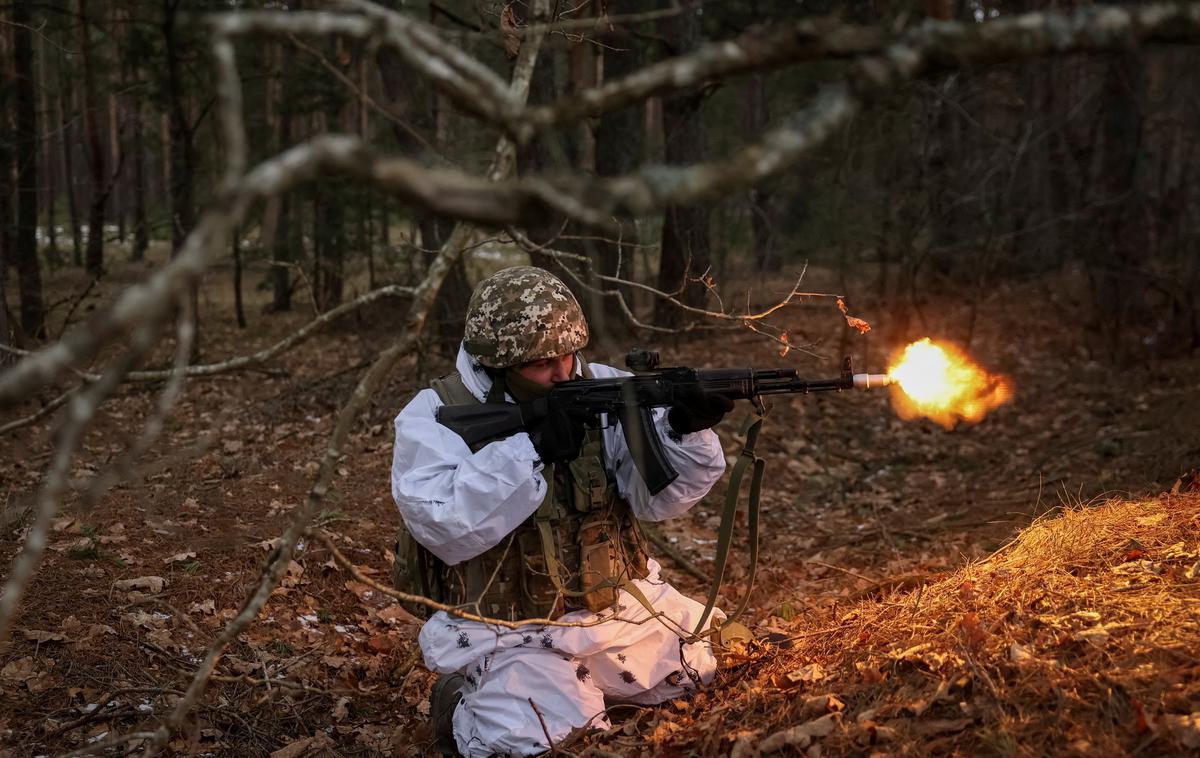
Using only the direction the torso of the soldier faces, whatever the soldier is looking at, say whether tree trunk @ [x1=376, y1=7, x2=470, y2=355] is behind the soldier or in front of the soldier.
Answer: behind

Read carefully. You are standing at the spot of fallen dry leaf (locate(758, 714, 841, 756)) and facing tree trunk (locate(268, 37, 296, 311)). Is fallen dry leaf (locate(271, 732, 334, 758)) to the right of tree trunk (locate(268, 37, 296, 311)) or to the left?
left

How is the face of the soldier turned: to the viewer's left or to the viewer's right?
to the viewer's right

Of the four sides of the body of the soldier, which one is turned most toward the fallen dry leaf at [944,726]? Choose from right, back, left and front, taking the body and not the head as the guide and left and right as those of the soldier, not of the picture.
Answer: front

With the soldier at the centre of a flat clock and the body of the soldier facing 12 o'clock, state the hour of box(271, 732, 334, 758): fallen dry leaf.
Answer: The fallen dry leaf is roughly at 4 o'clock from the soldier.

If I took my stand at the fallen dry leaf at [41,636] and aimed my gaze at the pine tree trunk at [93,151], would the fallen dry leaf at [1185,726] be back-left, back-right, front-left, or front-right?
back-right

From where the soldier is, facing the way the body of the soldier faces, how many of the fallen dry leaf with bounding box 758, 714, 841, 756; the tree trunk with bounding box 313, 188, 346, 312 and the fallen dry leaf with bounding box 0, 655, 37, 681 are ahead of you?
1

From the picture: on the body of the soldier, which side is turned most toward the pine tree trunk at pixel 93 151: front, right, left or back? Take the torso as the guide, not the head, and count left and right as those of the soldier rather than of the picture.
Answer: back

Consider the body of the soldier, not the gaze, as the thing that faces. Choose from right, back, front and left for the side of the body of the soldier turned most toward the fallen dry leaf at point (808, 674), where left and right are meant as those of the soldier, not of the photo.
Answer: front

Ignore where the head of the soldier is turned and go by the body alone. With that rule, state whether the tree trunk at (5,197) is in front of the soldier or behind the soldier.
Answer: behind

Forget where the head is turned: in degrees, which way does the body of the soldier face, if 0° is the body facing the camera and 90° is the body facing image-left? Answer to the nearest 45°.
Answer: approximately 315°

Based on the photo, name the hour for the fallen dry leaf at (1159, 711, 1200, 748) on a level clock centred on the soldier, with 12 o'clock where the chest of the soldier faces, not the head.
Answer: The fallen dry leaf is roughly at 12 o'clock from the soldier.

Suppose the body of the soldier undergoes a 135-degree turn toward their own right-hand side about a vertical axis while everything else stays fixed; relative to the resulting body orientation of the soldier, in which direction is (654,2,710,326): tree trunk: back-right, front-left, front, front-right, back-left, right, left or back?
right

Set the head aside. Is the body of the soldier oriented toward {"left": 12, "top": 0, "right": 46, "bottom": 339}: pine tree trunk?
no

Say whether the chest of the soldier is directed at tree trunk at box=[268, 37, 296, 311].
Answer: no

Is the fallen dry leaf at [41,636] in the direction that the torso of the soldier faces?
no
